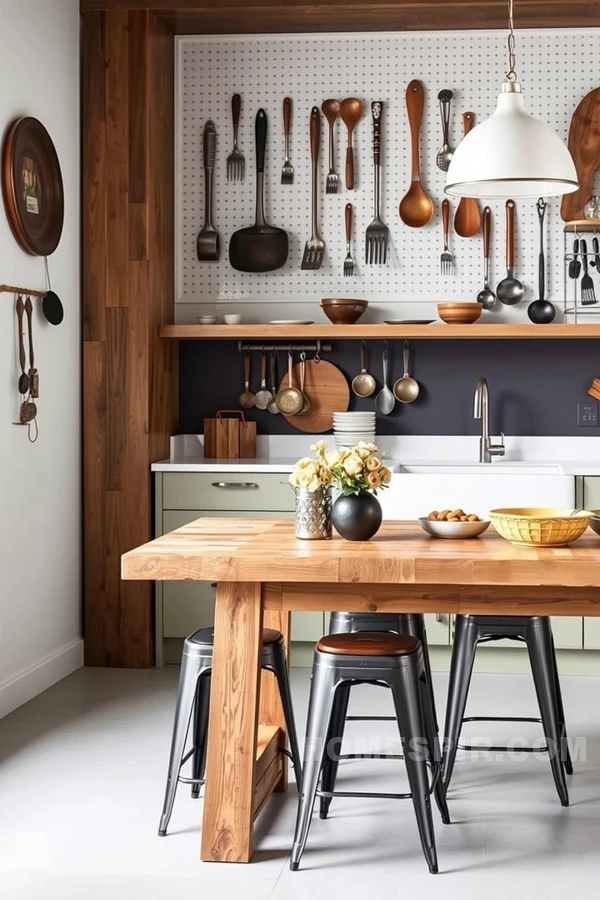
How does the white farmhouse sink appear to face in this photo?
toward the camera

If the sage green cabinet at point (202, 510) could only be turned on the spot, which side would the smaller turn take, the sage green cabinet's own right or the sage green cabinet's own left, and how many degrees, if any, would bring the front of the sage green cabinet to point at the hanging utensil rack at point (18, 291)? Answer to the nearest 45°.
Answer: approximately 45° to the sage green cabinet's own right

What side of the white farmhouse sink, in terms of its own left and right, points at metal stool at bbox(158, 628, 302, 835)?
front

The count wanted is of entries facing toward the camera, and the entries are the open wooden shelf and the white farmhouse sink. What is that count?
2

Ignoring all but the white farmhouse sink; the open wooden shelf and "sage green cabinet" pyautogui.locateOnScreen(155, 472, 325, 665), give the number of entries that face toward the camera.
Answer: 3

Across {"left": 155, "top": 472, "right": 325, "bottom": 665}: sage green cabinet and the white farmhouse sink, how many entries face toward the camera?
2

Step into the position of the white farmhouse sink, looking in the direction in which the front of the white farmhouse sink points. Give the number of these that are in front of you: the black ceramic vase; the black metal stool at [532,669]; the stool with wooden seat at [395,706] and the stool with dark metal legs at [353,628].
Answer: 4

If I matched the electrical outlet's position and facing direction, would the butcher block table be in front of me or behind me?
in front

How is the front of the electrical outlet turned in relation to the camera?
facing the viewer

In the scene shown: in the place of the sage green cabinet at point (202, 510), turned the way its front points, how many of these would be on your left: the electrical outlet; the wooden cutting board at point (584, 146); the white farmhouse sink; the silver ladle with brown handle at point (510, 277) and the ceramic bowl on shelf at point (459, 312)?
5

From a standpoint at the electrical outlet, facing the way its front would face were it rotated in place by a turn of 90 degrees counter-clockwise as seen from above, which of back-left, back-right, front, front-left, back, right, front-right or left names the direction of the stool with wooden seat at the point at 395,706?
right

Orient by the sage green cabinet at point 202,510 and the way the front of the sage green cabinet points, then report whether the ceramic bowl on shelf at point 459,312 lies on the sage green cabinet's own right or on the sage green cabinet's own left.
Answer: on the sage green cabinet's own left

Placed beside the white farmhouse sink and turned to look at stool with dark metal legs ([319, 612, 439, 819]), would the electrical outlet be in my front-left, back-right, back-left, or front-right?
back-left

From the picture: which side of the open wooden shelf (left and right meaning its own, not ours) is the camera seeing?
front

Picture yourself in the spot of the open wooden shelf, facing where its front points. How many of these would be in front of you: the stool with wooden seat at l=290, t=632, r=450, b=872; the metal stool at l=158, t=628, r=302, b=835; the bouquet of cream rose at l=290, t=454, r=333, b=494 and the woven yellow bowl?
4
